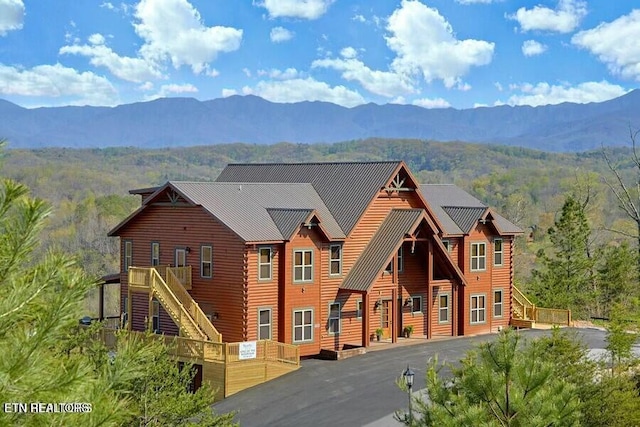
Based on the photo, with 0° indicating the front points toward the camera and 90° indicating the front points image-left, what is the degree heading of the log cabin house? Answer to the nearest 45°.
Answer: approximately 315°
